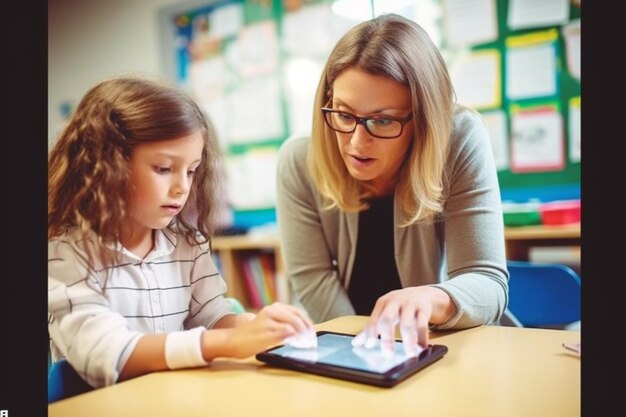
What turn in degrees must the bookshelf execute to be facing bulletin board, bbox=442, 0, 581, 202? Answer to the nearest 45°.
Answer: approximately 135° to its left

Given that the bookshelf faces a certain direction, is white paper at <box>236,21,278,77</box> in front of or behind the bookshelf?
behind

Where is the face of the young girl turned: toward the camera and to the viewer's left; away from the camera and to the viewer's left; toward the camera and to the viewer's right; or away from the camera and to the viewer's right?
toward the camera and to the viewer's right

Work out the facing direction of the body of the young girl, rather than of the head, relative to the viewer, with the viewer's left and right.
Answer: facing the viewer and to the right of the viewer

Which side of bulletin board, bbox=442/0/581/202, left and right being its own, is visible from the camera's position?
front

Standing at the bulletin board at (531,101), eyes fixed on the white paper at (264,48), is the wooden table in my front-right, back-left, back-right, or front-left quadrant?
front-left

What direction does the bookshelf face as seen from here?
toward the camera

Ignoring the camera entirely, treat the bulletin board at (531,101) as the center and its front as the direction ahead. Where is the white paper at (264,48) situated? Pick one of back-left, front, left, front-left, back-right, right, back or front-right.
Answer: front-right

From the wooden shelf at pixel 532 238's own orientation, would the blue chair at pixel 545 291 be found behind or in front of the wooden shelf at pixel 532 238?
in front

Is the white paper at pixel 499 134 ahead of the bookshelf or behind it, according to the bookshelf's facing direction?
behind

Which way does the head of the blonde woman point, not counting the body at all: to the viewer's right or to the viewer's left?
to the viewer's left

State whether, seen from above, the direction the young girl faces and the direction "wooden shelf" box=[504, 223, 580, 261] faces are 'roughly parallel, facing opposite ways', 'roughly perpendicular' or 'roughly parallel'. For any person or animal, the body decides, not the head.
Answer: roughly perpendicular

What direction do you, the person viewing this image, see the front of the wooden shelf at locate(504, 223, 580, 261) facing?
facing the viewer

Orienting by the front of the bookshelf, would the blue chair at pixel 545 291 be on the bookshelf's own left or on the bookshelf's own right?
on the bookshelf's own left

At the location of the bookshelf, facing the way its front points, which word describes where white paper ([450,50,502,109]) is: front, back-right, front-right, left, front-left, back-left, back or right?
back-left
